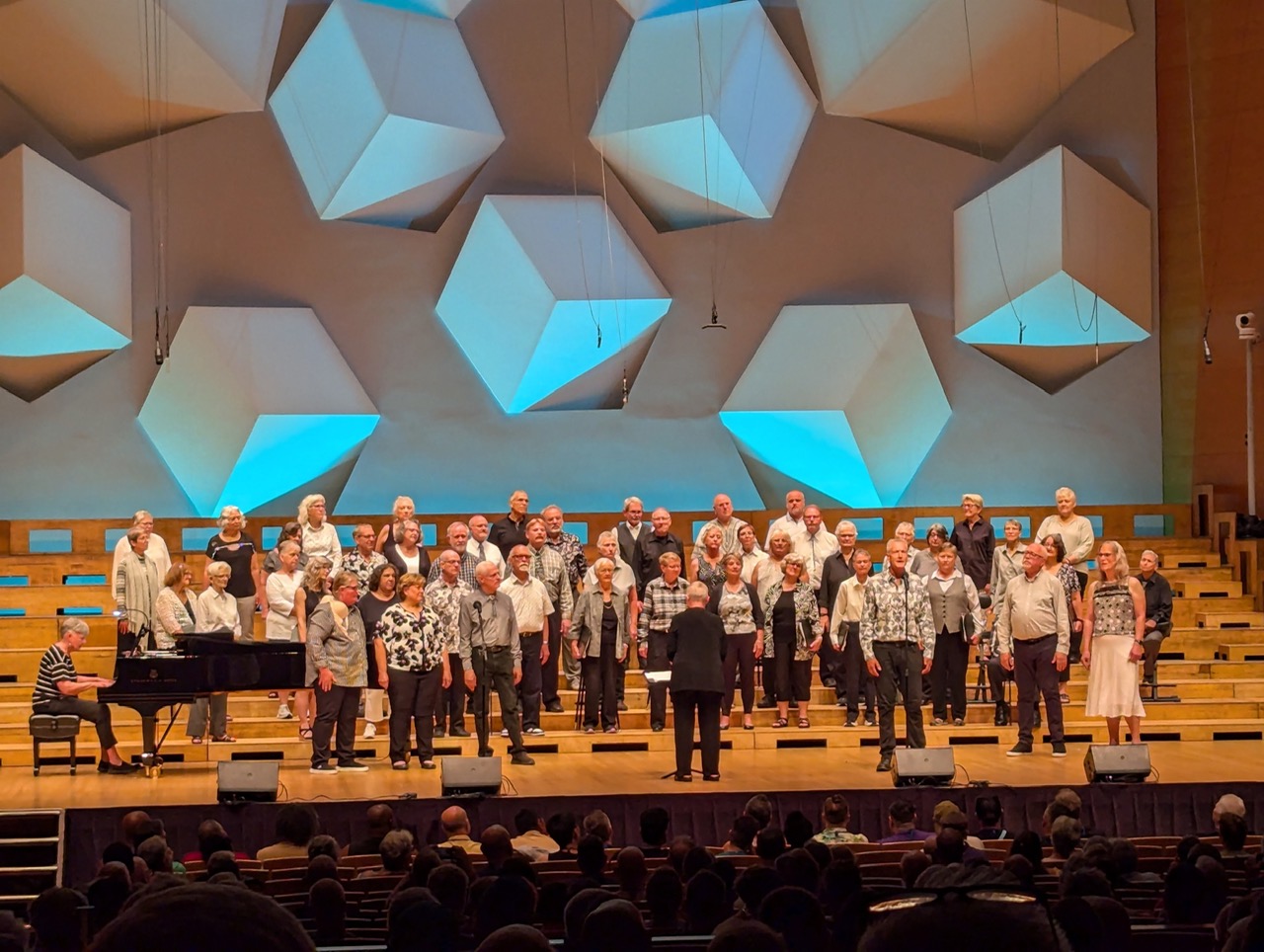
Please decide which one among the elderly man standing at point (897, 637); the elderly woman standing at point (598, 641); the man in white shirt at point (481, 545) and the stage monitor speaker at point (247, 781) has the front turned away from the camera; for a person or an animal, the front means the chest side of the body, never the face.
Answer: the stage monitor speaker

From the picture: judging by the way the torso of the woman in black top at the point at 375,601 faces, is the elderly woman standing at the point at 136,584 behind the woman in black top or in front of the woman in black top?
behind

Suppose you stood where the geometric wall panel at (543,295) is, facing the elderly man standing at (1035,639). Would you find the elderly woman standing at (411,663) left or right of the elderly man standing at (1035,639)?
right

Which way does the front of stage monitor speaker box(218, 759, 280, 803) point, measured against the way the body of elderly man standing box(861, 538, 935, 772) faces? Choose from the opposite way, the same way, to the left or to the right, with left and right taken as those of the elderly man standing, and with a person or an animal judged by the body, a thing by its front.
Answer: the opposite way

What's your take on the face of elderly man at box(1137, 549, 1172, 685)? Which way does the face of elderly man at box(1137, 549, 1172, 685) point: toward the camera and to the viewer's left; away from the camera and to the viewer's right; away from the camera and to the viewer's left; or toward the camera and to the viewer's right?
toward the camera and to the viewer's left

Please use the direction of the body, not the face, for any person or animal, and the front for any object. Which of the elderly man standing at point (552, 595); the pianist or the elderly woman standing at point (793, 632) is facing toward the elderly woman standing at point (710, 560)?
the pianist

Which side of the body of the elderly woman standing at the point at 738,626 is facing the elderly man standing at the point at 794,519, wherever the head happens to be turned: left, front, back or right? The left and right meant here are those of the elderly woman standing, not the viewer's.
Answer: back

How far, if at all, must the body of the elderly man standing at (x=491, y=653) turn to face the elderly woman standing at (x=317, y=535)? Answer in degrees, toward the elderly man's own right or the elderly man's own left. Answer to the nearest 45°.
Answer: approximately 180°

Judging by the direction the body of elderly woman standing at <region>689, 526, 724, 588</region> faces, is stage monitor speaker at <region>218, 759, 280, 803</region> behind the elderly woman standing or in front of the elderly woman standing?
in front

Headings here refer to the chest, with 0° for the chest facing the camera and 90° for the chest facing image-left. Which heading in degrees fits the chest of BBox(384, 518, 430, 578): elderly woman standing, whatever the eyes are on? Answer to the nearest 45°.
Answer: approximately 315°

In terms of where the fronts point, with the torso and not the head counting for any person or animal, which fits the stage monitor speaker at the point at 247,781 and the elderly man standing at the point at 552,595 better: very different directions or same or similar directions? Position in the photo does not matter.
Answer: very different directions

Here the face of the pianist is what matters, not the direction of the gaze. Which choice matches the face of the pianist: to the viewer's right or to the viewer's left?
to the viewer's right

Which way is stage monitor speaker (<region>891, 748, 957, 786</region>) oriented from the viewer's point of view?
away from the camera

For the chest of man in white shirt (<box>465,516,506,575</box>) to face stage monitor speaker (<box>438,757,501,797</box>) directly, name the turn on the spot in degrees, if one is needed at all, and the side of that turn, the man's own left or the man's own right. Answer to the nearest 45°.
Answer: approximately 45° to the man's own right

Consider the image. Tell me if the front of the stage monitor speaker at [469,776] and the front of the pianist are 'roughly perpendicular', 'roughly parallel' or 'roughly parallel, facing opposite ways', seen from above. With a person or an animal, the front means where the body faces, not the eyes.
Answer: roughly perpendicular

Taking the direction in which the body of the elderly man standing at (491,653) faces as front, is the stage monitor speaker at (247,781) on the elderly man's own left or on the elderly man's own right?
on the elderly man's own right

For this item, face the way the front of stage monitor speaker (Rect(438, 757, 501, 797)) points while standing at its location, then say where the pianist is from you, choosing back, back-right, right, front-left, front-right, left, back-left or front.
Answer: front-left

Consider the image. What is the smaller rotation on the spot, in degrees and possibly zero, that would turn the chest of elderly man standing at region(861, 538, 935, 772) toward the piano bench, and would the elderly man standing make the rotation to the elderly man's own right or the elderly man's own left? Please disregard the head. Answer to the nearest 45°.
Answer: approximately 90° to the elderly man's own right

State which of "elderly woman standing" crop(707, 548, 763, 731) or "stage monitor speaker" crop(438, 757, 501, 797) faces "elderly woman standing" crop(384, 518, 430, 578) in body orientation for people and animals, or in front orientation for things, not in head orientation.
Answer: the stage monitor speaker
